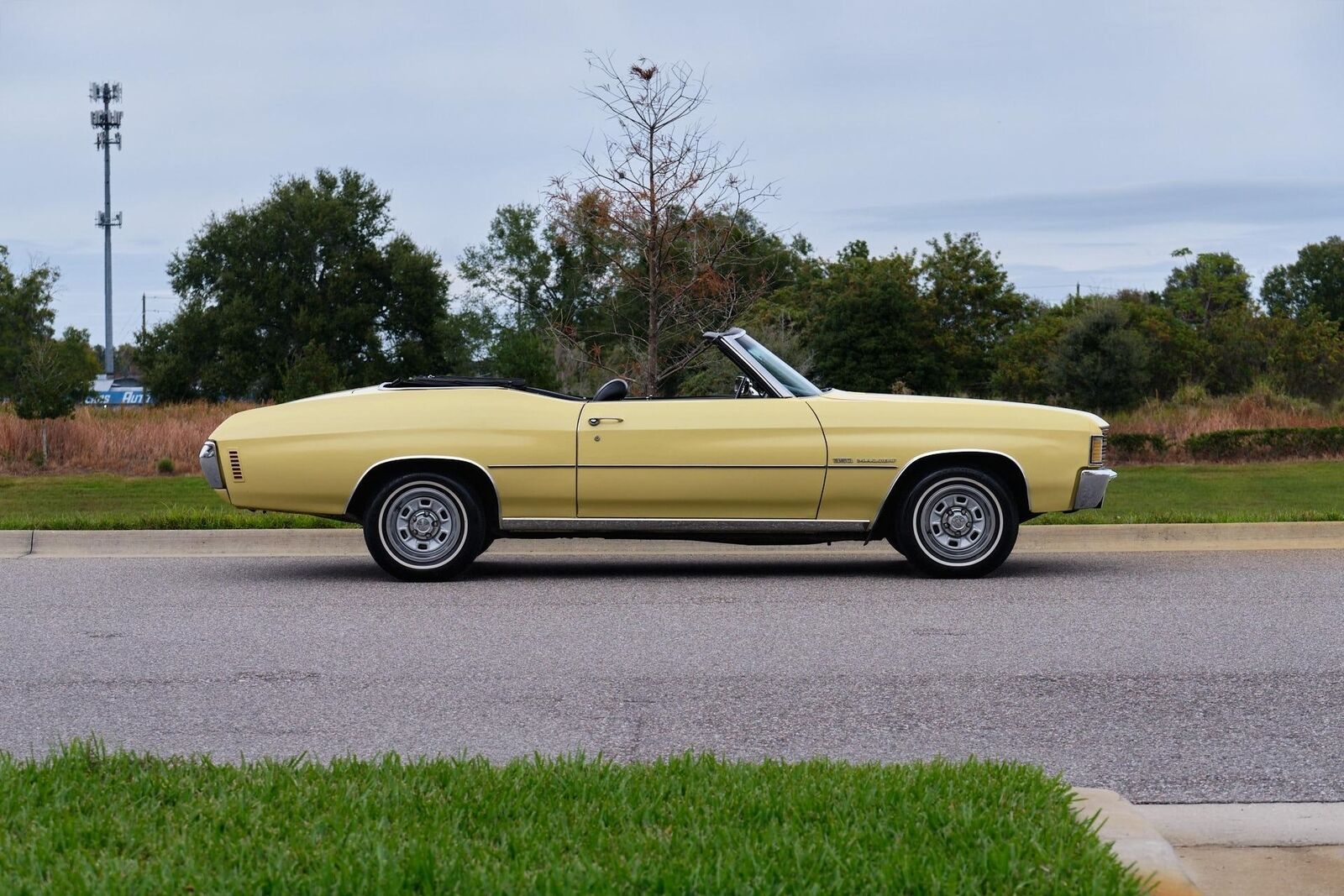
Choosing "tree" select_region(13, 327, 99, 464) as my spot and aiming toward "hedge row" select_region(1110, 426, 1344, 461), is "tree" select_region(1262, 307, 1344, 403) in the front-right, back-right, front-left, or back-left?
front-left

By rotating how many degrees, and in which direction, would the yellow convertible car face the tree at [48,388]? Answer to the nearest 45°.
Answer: approximately 135° to its left

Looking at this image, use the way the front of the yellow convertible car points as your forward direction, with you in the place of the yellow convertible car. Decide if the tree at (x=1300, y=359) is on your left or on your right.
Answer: on your left

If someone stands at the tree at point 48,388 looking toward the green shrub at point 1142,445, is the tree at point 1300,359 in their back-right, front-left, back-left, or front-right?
front-left

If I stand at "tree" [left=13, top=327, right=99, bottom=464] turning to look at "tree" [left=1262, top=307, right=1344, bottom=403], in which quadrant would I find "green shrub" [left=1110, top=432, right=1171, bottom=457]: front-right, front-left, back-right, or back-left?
front-right

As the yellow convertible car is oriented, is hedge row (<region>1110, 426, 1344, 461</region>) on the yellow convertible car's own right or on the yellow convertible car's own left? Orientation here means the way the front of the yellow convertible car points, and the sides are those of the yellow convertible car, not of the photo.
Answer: on the yellow convertible car's own left

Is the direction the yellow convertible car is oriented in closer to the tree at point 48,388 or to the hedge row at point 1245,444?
the hedge row

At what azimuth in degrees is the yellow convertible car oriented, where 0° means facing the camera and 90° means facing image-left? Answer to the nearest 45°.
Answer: approximately 270°

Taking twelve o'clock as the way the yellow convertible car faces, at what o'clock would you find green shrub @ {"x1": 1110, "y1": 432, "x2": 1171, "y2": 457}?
The green shrub is roughly at 10 o'clock from the yellow convertible car.

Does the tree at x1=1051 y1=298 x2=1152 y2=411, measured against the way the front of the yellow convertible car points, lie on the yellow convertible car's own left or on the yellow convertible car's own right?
on the yellow convertible car's own left
